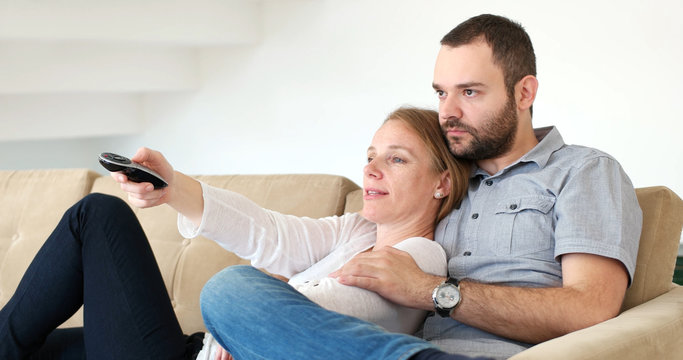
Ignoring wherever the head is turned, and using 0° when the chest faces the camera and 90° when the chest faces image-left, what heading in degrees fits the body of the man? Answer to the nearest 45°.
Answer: approximately 45°

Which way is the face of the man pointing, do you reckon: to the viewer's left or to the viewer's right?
to the viewer's left

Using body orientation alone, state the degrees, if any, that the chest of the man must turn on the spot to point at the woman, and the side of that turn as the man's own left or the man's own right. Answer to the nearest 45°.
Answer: approximately 45° to the man's own right

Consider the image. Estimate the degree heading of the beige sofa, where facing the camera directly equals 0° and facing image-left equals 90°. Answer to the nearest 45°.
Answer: approximately 0°
